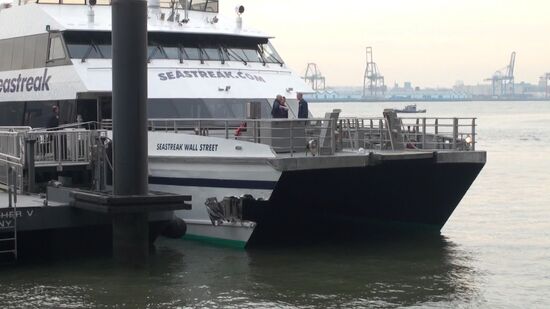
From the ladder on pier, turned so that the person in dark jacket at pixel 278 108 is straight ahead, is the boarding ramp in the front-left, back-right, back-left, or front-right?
front-left

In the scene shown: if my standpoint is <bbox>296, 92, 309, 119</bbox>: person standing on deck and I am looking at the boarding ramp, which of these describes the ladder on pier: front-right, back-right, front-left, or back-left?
front-left

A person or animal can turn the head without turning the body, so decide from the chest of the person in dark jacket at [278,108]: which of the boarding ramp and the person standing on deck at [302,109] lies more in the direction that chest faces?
the person standing on deck

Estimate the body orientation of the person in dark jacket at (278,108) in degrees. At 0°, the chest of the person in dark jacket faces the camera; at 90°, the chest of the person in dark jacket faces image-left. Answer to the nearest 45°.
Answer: approximately 270°

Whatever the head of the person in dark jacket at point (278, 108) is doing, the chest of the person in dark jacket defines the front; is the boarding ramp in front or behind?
behind

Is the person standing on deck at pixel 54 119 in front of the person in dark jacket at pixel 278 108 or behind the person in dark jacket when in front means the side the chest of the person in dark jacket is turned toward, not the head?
behind
